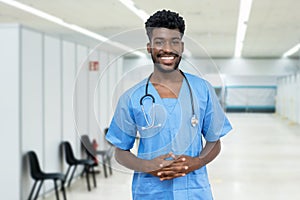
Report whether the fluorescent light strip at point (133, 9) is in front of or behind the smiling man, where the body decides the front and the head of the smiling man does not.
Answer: behind

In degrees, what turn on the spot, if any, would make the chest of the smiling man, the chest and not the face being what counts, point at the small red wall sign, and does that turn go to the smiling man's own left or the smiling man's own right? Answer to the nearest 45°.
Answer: approximately 135° to the smiling man's own right

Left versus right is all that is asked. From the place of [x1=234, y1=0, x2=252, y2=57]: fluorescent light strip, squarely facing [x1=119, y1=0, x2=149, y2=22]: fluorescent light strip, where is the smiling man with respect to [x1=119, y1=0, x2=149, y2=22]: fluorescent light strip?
left

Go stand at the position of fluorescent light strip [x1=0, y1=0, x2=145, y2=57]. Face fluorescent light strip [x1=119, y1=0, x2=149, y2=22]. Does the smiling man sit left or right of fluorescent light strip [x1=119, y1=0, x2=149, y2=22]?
right

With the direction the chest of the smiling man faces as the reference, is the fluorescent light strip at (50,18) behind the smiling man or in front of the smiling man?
behind

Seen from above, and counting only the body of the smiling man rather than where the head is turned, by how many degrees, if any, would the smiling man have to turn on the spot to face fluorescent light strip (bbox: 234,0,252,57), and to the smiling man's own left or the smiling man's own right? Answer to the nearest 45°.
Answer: approximately 180°

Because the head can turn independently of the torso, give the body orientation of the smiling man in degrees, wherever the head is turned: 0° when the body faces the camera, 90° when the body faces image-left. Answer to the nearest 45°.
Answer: approximately 0°
